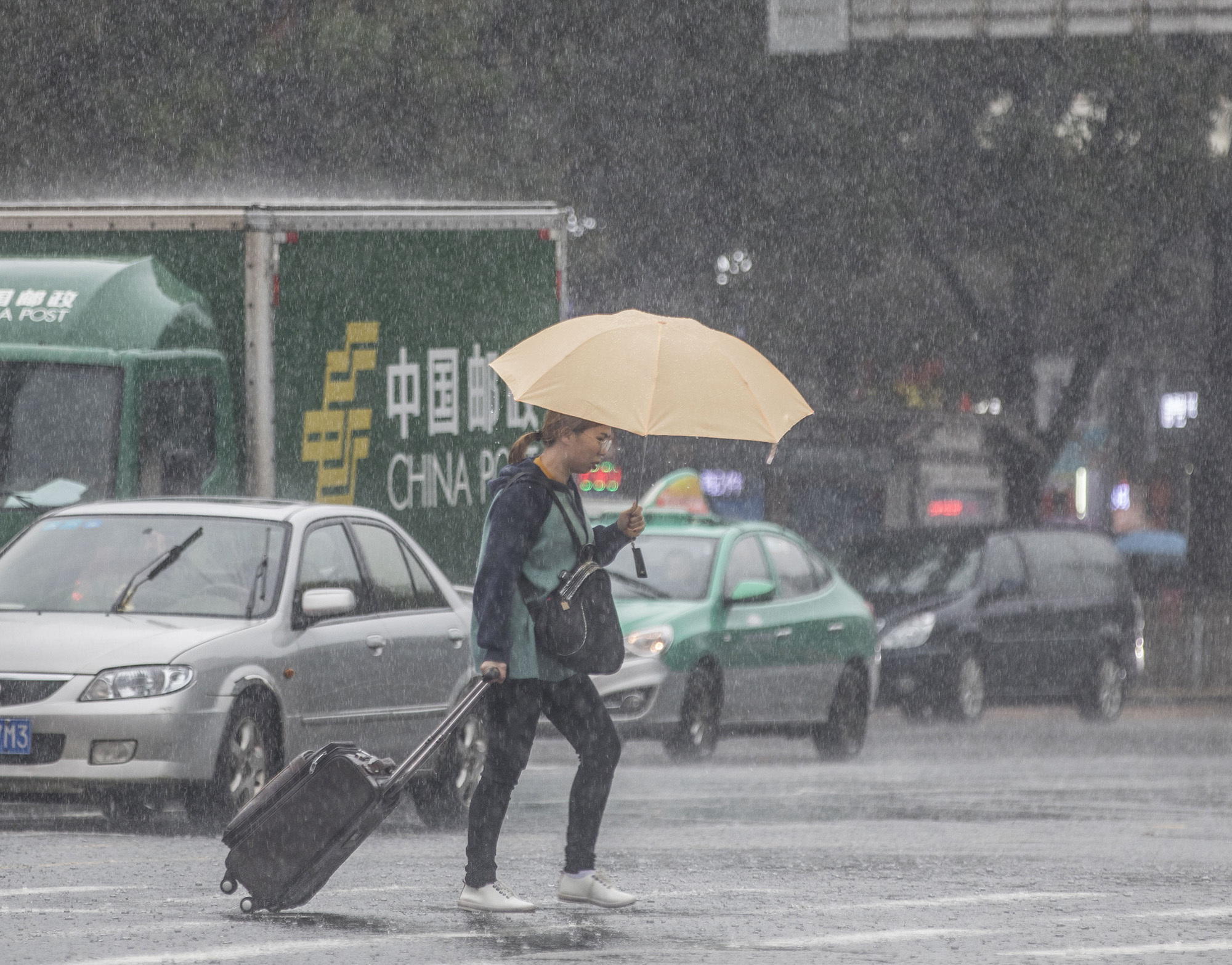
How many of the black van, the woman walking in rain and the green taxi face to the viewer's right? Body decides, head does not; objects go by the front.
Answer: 1

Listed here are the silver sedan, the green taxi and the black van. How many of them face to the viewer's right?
0

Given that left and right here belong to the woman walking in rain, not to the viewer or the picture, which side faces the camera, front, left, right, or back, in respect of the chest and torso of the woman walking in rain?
right

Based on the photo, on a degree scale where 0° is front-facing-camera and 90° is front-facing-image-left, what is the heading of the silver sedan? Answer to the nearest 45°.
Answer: approximately 45°

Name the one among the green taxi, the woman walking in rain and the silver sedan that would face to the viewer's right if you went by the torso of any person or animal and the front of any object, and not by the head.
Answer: the woman walking in rain

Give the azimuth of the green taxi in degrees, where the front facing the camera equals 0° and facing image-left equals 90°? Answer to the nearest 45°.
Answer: approximately 45°

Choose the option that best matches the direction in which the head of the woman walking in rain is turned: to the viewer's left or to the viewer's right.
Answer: to the viewer's right

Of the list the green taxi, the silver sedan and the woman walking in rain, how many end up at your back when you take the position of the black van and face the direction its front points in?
0

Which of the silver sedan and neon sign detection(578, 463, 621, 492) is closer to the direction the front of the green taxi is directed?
the silver sedan

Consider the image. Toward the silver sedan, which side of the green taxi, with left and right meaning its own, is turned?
front

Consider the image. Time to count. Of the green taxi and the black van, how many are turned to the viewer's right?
0

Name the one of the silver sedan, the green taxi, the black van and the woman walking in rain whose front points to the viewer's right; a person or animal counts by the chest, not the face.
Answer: the woman walking in rain

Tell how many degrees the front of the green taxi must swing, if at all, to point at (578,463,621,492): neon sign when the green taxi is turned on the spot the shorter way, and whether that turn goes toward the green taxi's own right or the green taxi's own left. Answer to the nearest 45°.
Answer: approximately 135° to the green taxi's own right

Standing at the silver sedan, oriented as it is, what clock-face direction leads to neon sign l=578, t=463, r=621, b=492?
The neon sign is roughly at 5 o'clock from the silver sedan.

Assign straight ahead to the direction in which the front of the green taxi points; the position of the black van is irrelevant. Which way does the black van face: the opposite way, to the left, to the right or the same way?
the same way

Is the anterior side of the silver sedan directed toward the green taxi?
no

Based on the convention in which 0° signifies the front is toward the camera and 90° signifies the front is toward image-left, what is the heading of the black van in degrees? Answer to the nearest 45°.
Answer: approximately 45°
